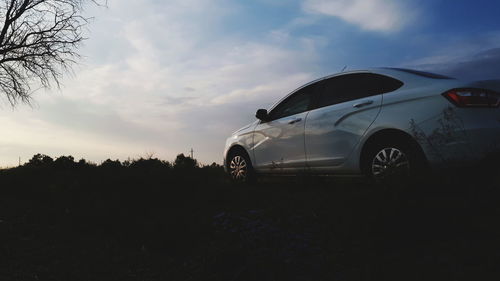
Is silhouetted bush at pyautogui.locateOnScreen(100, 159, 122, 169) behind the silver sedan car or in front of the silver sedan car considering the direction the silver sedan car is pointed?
in front

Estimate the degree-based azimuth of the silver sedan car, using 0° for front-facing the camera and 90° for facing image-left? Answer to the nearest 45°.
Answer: approximately 135°

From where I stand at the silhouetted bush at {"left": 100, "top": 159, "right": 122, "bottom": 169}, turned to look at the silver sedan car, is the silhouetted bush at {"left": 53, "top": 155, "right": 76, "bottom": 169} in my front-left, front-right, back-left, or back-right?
back-right

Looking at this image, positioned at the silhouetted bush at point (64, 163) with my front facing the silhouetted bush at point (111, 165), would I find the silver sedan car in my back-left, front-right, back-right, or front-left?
front-right

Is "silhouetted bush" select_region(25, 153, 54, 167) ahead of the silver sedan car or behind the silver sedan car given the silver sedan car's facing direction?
ahead
